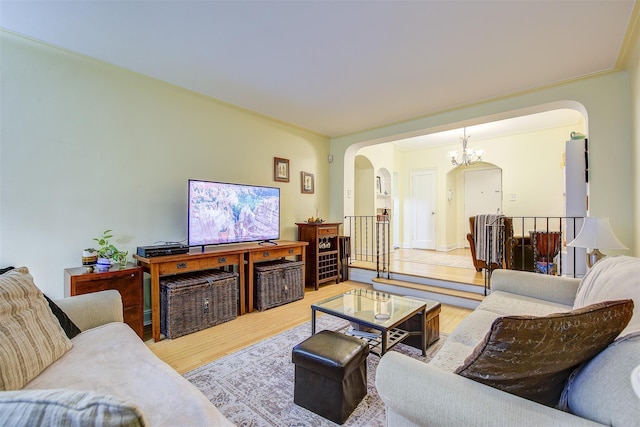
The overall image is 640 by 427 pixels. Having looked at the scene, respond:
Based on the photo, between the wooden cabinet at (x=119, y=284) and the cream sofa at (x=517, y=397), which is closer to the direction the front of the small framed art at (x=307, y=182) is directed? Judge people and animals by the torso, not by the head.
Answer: the cream sofa

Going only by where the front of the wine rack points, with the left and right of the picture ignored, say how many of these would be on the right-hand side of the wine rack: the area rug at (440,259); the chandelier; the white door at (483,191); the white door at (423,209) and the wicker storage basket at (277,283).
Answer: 1

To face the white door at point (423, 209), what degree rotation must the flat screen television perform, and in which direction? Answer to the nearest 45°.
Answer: approximately 90° to its left

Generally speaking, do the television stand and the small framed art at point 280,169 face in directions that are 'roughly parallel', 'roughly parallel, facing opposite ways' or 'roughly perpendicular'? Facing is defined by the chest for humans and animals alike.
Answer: roughly parallel

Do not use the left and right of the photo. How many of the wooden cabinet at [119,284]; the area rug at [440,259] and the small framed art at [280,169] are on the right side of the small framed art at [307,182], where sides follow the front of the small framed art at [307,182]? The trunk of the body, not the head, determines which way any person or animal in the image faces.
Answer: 2

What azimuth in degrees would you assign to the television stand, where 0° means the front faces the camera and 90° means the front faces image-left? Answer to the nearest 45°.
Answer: approximately 315°

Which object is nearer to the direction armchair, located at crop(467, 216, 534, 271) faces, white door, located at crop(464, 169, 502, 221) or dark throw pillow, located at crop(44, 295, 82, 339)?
the white door

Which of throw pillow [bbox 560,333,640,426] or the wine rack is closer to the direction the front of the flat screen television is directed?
the throw pillow

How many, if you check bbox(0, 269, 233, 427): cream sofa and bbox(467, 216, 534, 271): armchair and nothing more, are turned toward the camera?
0

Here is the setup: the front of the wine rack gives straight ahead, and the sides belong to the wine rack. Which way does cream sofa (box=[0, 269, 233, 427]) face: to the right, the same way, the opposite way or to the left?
to the left

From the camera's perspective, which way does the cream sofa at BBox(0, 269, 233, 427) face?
to the viewer's right

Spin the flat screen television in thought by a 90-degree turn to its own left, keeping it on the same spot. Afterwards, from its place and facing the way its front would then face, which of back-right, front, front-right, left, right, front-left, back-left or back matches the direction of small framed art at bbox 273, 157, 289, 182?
front

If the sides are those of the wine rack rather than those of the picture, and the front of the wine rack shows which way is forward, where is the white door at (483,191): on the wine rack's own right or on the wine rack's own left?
on the wine rack's own left

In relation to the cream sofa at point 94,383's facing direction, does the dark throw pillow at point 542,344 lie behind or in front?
in front

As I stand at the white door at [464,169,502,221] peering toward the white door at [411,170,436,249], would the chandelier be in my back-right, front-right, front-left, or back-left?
front-left

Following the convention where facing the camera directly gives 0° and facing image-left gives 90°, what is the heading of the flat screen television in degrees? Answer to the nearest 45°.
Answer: approximately 315°
